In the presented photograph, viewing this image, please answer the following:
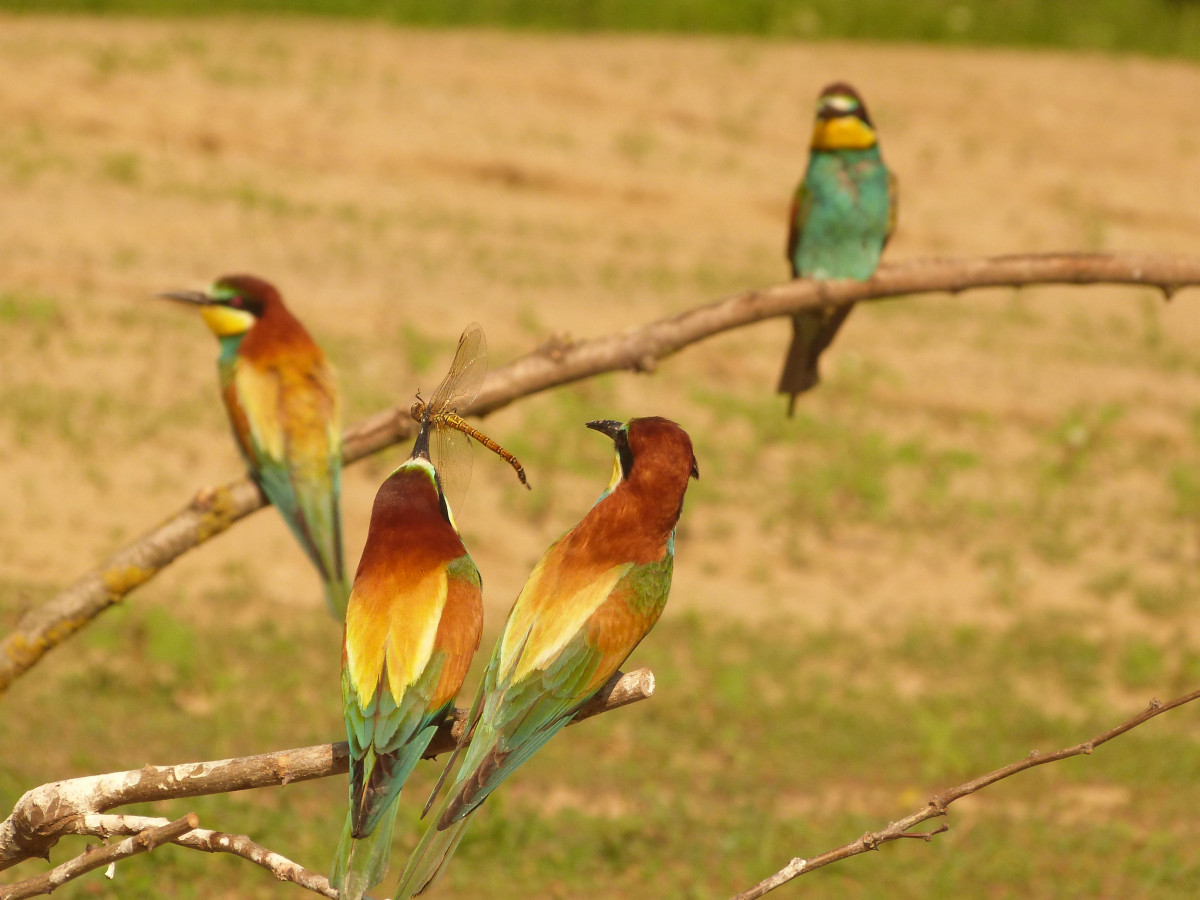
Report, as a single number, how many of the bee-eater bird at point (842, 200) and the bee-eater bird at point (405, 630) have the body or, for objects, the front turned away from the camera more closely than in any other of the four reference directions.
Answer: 1

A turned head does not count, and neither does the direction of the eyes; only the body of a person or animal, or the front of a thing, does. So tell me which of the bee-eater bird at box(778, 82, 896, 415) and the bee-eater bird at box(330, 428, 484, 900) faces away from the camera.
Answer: the bee-eater bird at box(330, 428, 484, 900)

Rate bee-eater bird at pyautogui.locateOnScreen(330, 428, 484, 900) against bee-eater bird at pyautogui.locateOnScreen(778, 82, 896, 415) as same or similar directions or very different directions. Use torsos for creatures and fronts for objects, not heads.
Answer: very different directions

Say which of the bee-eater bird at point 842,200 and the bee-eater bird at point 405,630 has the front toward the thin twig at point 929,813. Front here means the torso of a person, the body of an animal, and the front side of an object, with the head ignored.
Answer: the bee-eater bird at point 842,200

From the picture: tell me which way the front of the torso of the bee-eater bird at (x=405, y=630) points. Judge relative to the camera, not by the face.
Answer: away from the camera

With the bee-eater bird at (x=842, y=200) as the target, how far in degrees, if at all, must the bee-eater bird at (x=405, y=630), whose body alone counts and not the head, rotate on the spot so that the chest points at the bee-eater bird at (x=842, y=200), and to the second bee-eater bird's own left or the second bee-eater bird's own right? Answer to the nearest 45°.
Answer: approximately 45° to the second bee-eater bird's own right

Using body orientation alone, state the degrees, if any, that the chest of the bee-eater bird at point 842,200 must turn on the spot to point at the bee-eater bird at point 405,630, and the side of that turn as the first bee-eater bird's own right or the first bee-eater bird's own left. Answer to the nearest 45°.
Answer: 0° — it already faces it

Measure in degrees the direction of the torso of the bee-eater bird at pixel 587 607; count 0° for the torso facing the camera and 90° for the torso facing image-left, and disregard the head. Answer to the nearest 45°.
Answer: approximately 225°

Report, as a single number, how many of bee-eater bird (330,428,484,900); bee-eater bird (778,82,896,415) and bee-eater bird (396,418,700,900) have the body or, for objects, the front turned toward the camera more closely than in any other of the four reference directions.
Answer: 1

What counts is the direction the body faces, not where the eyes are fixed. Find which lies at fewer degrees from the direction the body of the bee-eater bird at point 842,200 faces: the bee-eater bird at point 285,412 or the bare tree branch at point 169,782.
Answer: the bare tree branch

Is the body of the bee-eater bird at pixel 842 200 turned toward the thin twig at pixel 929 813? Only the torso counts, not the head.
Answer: yes

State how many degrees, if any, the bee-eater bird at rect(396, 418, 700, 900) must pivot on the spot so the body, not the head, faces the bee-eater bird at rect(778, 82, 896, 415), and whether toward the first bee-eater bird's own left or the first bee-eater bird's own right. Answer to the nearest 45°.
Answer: approximately 45° to the first bee-eater bird's own left

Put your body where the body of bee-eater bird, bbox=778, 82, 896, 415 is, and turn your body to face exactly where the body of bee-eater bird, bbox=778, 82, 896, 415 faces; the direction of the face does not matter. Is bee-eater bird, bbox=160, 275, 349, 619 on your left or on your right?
on your right
